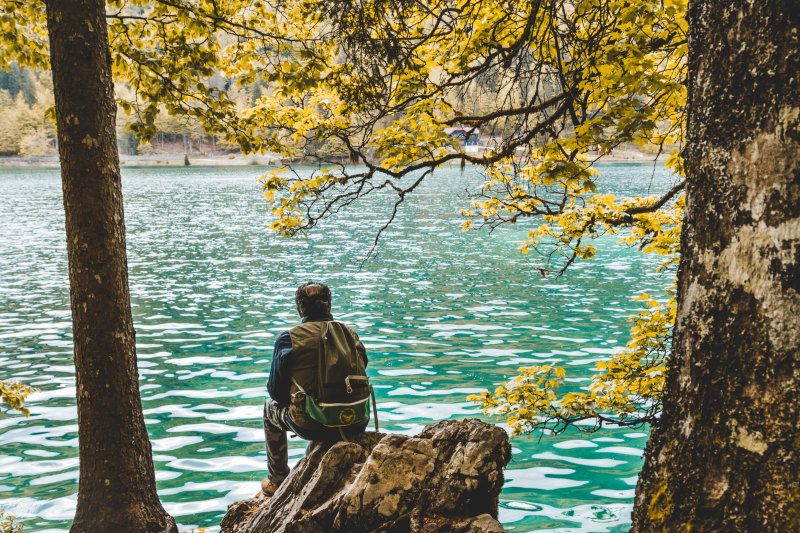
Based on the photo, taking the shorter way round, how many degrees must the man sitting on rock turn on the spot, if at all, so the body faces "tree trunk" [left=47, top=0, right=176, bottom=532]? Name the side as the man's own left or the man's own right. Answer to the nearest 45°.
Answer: approximately 45° to the man's own left

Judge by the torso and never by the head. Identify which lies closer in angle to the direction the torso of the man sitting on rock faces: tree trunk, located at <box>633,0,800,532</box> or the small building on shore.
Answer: the small building on shore

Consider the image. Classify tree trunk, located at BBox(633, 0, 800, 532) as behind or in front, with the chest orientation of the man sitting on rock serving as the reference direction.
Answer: behind

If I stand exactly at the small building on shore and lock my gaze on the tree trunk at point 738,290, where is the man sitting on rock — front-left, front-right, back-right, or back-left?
front-right

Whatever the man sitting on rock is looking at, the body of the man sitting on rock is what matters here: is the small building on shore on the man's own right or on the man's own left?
on the man's own right

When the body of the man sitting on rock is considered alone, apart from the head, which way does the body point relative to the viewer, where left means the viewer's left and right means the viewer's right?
facing away from the viewer and to the left of the viewer
